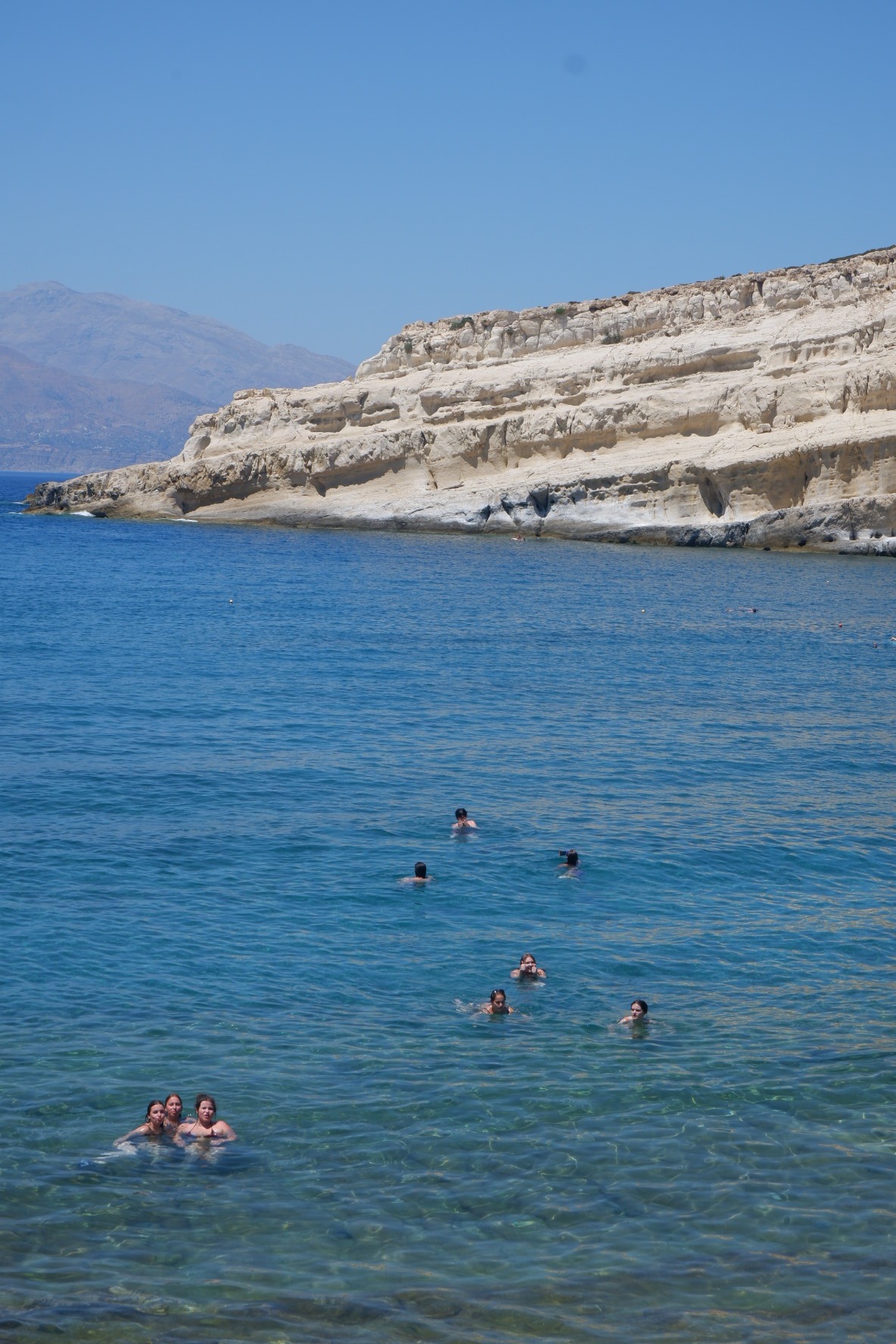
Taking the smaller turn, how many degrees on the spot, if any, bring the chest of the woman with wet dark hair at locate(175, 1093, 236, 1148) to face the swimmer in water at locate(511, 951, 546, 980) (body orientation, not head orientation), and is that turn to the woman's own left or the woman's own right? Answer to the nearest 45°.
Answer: approximately 135° to the woman's own left

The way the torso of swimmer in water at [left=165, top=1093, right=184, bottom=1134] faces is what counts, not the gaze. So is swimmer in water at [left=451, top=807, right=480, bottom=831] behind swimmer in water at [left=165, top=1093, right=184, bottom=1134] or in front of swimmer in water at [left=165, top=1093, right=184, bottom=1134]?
behind

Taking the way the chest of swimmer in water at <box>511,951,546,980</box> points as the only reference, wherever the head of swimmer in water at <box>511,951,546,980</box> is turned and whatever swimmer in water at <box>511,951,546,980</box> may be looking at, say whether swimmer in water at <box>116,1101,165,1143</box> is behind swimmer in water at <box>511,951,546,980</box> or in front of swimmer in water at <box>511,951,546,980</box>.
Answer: in front
